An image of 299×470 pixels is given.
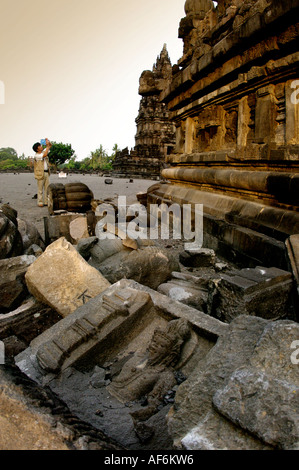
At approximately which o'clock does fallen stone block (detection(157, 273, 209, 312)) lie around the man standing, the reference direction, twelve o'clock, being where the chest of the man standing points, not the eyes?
The fallen stone block is roughly at 1 o'clock from the man standing.

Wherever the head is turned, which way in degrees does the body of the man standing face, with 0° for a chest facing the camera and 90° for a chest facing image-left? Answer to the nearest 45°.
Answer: approximately 315°

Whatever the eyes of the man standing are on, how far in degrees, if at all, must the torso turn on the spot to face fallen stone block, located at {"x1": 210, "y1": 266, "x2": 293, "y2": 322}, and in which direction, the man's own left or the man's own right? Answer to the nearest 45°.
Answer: approximately 45° to the man's own right

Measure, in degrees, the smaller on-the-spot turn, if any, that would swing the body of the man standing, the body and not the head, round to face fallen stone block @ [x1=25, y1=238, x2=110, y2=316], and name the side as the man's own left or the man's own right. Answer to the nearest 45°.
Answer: approximately 45° to the man's own right

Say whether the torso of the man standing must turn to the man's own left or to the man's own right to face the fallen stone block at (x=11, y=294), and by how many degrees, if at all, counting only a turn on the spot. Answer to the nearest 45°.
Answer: approximately 45° to the man's own right

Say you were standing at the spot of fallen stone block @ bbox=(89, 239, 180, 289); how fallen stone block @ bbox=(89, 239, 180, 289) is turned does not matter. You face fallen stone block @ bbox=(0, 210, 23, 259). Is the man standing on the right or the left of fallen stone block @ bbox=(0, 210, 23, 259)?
right
